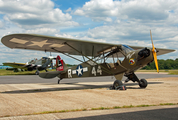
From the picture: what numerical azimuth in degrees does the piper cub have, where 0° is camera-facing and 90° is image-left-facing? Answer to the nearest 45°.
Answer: approximately 315°
